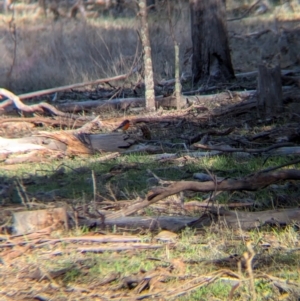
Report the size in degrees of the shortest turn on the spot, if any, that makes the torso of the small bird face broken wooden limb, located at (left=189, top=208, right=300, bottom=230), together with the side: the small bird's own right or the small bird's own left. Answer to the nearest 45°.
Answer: approximately 90° to the small bird's own right

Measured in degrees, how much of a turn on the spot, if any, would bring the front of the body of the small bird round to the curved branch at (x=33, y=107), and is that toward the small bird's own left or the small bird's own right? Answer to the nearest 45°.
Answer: approximately 135° to the small bird's own left

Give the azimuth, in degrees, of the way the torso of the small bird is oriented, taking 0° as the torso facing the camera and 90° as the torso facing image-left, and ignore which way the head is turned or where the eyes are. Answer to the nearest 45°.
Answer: approximately 270°

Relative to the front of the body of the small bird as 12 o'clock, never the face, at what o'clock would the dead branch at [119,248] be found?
The dead branch is roughly at 3 o'clock from the small bird.

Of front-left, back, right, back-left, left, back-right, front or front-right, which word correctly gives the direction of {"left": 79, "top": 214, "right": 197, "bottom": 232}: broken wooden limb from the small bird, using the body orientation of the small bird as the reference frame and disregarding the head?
right

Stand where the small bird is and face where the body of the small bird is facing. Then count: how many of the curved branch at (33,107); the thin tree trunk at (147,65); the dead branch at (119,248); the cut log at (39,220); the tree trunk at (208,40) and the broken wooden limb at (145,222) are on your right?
3

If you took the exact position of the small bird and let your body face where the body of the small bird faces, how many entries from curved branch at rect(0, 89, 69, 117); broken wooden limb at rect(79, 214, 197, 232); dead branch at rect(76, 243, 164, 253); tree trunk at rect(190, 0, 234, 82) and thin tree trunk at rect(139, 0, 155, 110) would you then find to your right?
2

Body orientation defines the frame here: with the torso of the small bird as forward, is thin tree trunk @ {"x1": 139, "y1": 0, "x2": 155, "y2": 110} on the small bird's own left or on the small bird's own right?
on the small bird's own left
